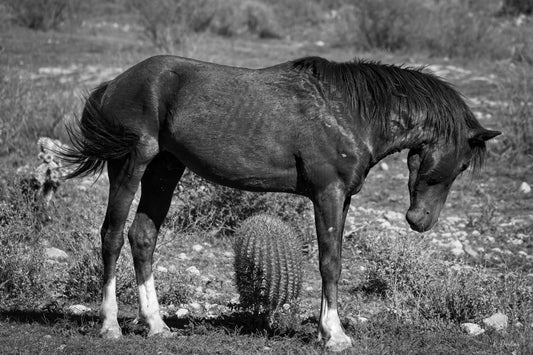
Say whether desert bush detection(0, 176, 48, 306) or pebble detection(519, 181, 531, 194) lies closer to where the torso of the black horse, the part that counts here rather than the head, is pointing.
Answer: the pebble

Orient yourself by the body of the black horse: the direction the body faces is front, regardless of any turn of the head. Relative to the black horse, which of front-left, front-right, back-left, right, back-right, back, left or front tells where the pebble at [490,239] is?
front-left

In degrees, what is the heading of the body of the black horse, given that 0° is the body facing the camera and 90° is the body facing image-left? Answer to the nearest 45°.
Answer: approximately 270°

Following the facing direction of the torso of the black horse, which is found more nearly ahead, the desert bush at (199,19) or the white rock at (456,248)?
the white rock

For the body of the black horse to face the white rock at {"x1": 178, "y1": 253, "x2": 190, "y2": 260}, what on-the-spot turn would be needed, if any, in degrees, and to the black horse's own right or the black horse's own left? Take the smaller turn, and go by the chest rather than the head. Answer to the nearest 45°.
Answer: approximately 135° to the black horse's own left

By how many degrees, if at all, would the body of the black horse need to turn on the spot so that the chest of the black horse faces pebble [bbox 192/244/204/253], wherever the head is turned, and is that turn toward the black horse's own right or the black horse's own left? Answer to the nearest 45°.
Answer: approximately 135° to the black horse's own left

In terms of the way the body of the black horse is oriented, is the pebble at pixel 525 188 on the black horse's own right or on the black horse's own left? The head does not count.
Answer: on the black horse's own left

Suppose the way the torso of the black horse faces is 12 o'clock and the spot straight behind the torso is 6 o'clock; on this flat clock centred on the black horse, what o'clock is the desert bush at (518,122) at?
The desert bush is roughly at 10 o'clock from the black horse.

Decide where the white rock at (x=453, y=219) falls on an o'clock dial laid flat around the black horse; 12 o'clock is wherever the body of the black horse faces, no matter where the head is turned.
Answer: The white rock is roughly at 10 o'clock from the black horse.

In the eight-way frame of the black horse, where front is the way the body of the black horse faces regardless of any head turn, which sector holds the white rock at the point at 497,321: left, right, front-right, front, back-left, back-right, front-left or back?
front

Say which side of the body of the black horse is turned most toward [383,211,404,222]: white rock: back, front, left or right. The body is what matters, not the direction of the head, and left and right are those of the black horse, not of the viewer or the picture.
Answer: left

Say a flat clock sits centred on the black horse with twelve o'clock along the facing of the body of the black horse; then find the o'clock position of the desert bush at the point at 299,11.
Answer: The desert bush is roughly at 9 o'clock from the black horse.

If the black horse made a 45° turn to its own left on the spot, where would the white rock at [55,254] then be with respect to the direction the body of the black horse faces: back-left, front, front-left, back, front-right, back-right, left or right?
left

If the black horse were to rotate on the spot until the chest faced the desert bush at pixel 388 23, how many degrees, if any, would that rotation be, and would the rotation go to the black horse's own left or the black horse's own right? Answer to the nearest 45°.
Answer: approximately 90° to the black horse's own left
